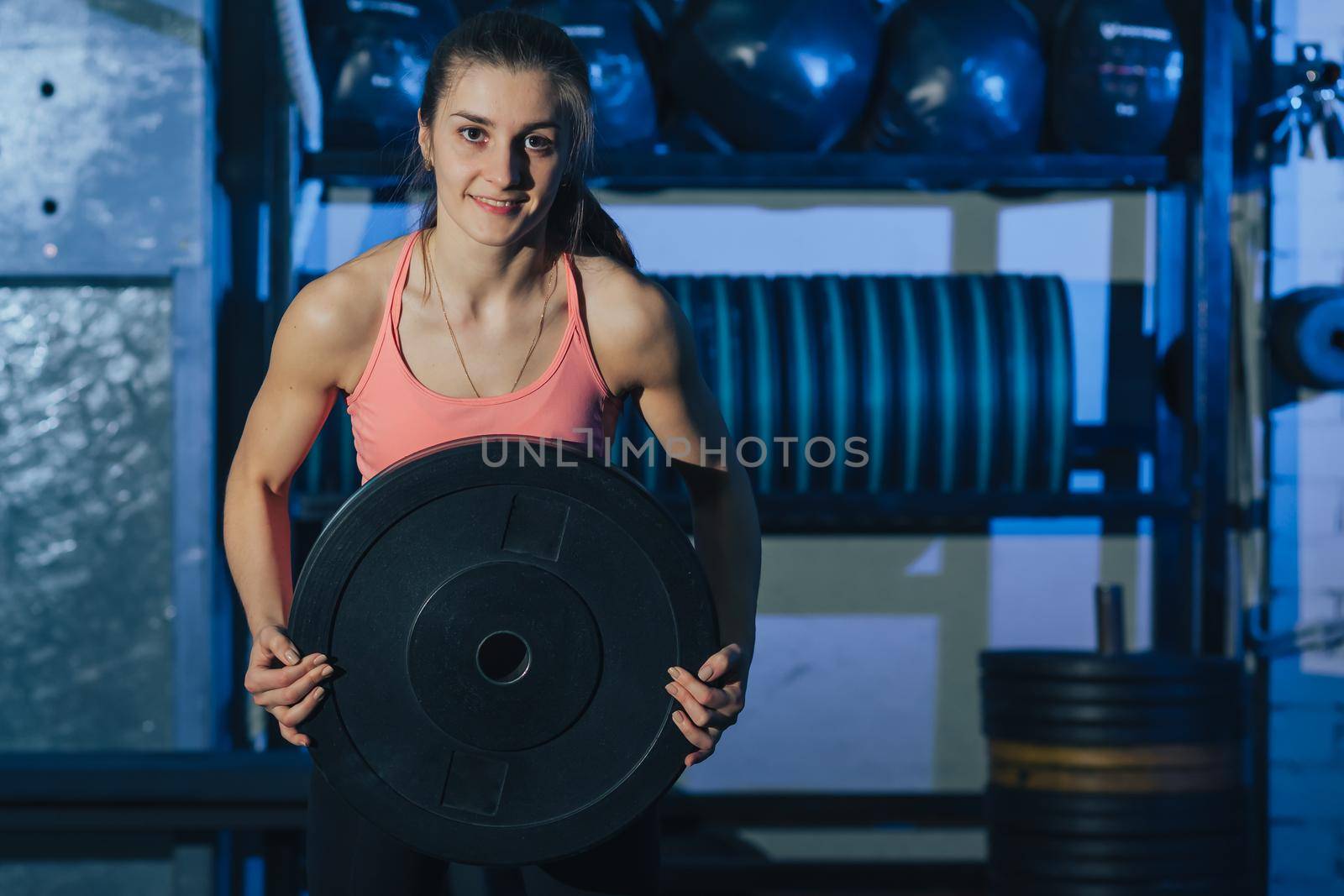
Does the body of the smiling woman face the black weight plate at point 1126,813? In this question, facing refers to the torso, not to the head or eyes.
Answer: no

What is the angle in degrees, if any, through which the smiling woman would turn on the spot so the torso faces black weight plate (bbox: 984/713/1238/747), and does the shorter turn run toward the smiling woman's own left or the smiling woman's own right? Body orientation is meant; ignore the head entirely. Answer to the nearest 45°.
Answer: approximately 135° to the smiling woman's own left

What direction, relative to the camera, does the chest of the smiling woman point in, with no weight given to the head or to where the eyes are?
toward the camera

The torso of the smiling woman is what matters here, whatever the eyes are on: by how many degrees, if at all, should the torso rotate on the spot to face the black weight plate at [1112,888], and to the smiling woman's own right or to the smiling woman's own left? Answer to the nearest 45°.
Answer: approximately 135° to the smiling woman's own left

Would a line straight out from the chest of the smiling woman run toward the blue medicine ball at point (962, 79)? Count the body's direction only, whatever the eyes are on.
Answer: no

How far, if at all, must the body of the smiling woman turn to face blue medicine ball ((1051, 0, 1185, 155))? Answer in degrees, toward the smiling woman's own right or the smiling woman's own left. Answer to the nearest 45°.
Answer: approximately 135° to the smiling woman's own left

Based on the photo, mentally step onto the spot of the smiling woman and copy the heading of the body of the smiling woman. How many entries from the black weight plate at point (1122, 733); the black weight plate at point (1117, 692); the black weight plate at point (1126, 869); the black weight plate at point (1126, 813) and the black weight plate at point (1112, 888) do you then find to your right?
0

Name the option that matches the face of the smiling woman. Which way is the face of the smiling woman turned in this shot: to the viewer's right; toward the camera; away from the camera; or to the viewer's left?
toward the camera

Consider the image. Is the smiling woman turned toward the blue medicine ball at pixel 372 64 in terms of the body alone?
no

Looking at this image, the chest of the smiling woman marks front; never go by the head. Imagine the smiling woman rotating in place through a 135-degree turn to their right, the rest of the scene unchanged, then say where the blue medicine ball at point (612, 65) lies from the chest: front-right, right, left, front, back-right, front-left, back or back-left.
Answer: front-right

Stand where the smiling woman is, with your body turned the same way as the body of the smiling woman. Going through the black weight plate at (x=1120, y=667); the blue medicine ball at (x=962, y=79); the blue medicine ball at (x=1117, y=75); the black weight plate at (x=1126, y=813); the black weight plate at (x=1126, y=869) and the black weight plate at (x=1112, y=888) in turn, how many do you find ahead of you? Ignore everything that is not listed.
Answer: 0

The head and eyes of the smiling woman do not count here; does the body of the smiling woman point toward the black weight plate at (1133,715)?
no

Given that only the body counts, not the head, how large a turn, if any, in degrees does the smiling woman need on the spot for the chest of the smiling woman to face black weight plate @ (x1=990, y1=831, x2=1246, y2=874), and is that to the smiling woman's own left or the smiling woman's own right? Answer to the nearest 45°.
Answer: approximately 135° to the smiling woman's own left

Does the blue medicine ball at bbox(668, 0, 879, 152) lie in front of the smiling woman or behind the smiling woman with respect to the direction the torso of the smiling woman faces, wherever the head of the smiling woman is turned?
behind
